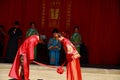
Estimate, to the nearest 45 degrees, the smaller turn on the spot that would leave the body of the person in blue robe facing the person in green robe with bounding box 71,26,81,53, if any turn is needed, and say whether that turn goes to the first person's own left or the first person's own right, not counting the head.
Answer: approximately 90° to the first person's own left

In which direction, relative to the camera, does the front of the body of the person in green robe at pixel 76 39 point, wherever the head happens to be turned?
toward the camera

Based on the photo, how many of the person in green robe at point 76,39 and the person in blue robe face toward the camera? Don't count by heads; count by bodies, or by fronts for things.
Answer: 2

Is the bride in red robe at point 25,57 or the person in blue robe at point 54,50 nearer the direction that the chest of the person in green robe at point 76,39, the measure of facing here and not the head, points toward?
the bride in red robe

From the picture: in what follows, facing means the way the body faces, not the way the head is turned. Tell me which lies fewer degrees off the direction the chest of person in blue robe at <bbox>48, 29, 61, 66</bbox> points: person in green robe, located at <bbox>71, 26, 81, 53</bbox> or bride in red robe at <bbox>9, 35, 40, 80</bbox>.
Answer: the bride in red robe

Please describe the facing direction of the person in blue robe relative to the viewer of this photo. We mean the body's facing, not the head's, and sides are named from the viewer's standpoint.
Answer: facing the viewer

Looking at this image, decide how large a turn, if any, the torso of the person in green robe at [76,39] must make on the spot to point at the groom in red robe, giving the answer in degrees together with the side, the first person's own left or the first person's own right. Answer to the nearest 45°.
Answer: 0° — they already face them

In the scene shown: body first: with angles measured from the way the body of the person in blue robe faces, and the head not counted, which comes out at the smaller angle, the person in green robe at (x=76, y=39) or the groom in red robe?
the groom in red robe

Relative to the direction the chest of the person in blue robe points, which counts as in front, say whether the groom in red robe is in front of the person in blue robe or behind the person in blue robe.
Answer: in front

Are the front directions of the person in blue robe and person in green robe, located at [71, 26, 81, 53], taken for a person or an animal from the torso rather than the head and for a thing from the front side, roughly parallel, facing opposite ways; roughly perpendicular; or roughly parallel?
roughly parallel

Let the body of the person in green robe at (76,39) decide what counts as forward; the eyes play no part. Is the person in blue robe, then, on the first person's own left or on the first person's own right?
on the first person's own right
